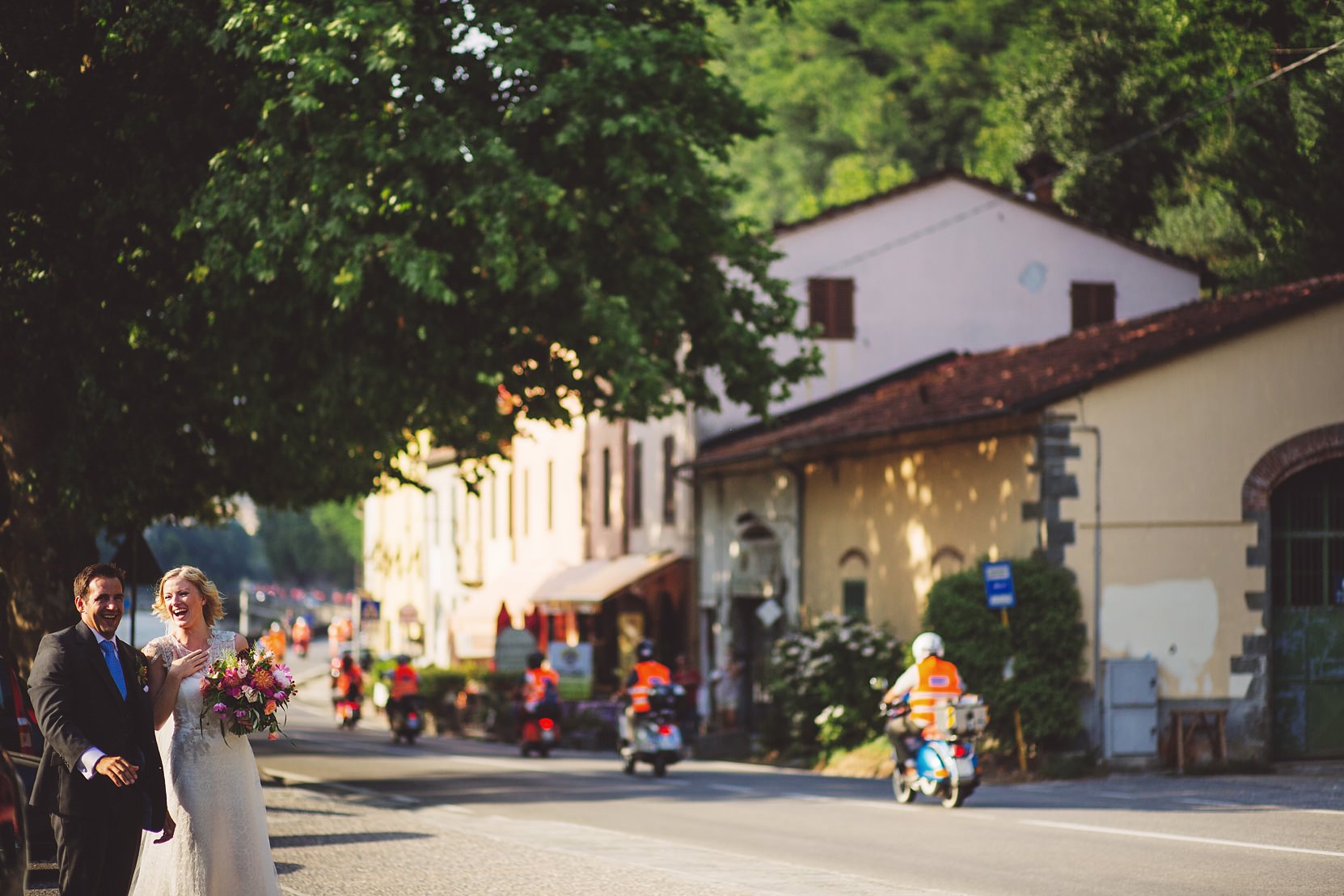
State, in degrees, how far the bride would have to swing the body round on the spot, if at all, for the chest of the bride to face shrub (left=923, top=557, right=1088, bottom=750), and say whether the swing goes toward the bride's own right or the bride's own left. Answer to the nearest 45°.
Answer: approximately 135° to the bride's own left

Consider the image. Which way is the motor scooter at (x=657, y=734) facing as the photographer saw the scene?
facing away from the viewer and to the left of the viewer

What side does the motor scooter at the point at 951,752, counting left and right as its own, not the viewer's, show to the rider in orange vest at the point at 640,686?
front

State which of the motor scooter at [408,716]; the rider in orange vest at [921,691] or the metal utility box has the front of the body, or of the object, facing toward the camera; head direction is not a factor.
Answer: the metal utility box

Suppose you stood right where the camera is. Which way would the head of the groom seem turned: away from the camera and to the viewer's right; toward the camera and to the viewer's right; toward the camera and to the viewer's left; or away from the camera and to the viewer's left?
toward the camera and to the viewer's right

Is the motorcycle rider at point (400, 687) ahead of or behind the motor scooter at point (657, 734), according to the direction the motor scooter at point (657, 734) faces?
ahead

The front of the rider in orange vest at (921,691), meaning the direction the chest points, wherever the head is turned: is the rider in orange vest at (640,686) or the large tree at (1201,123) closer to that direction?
the rider in orange vest

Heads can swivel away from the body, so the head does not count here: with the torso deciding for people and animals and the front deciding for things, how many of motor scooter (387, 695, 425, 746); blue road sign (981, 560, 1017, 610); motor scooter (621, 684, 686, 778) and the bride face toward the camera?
2

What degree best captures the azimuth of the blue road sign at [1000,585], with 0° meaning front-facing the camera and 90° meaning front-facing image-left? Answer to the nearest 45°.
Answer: approximately 0°

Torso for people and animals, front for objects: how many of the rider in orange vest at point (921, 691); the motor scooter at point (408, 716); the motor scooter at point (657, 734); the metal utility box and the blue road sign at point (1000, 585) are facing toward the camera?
2

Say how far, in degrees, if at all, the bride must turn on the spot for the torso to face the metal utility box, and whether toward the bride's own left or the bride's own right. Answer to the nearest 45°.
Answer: approximately 135° to the bride's own left

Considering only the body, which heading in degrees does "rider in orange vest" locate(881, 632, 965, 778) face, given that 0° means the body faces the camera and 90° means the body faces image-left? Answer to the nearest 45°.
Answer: approximately 135°
